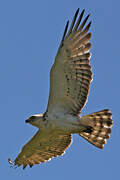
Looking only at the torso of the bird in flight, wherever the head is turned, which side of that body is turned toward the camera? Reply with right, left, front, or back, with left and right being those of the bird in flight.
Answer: left
